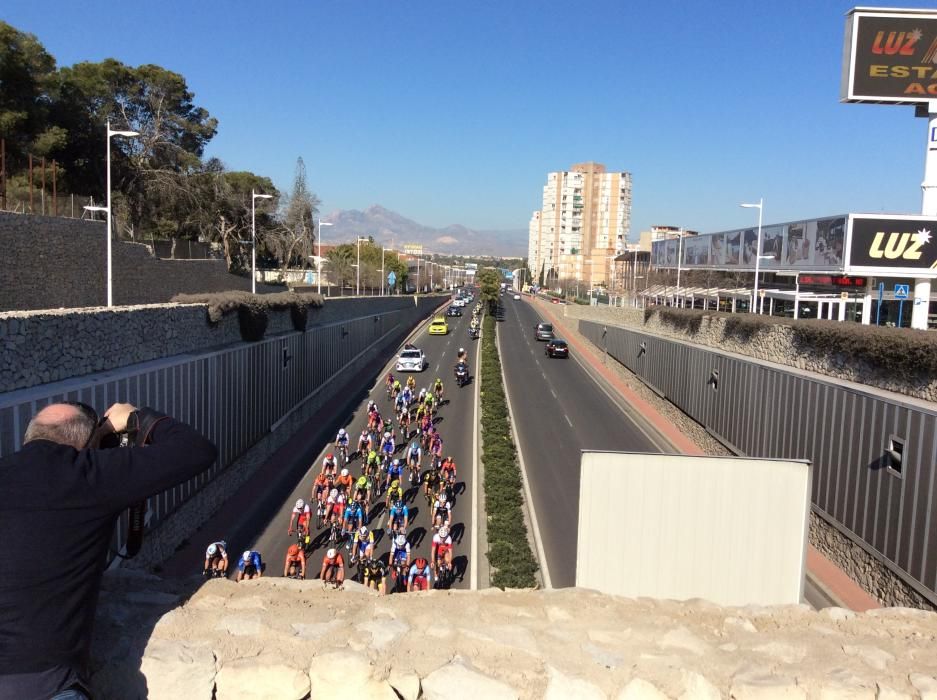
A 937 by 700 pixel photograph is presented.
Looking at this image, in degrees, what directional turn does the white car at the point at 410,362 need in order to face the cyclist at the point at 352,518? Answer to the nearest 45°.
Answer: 0° — it already faces them

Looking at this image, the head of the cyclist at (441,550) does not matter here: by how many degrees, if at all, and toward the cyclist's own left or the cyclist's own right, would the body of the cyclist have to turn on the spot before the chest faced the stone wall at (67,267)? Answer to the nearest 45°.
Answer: approximately 135° to the cyclist's own right

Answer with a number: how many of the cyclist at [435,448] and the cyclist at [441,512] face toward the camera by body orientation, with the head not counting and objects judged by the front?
2

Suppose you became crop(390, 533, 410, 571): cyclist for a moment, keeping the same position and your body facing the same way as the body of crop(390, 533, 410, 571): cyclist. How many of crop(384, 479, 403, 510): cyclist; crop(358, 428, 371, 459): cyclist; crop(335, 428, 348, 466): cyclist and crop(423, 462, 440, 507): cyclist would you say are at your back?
4

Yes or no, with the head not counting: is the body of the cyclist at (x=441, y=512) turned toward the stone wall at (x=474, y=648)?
yes

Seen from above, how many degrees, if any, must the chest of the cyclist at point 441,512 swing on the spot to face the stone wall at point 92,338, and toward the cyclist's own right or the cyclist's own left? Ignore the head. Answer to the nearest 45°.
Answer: approximately 45° to the cyclist's own right

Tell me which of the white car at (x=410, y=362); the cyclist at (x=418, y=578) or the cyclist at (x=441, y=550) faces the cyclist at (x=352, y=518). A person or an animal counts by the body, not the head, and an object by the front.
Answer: the white car

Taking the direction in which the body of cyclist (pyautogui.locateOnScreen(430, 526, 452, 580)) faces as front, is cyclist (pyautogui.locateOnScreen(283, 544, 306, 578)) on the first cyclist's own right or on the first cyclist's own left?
on the first cyclist's own right

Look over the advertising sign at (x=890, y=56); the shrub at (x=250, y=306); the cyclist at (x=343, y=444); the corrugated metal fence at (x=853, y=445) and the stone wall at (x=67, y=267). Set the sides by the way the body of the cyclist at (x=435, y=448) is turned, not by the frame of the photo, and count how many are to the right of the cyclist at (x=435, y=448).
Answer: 3
